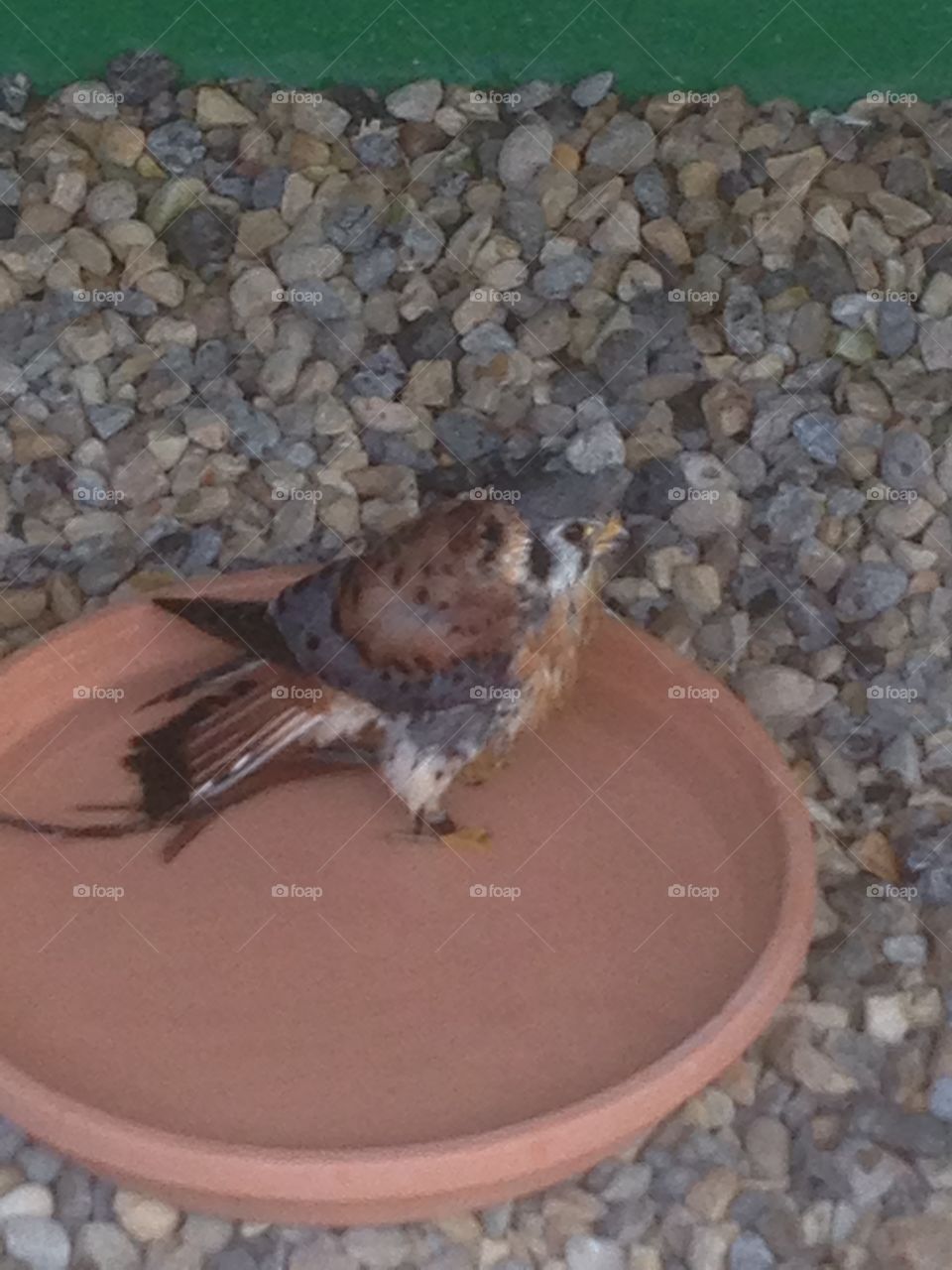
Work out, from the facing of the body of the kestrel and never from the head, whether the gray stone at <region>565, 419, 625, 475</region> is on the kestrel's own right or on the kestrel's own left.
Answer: on the kestrel's own left

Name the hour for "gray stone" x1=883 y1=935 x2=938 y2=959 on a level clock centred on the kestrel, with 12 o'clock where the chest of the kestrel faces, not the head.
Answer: The gray stone is roughly at 1 o'clock from the kestrel.

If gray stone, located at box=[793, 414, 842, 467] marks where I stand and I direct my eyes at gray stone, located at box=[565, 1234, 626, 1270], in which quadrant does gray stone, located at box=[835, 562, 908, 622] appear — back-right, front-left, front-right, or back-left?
front-left

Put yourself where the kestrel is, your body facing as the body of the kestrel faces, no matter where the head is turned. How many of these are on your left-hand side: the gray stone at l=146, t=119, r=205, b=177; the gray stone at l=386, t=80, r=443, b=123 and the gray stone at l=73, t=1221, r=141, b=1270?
2

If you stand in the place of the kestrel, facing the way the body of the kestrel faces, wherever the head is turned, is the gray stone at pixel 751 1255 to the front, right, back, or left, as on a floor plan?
right

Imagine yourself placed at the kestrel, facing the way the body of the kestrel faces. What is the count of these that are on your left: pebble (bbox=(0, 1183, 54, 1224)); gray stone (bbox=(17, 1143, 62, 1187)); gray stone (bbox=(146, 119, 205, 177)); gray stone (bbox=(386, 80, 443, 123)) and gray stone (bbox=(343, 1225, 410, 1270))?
2

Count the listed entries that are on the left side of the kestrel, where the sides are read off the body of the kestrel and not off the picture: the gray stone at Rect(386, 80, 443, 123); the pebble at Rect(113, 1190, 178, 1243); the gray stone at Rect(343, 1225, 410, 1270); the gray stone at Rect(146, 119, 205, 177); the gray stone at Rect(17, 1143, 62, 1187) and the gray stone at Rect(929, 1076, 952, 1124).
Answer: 2

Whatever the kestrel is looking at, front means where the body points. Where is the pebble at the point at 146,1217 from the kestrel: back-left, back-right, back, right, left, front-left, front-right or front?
back-right

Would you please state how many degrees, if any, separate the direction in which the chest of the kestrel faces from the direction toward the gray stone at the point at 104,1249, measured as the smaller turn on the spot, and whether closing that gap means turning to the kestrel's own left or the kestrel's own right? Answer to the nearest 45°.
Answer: approximately 135° to the kestrel's own right

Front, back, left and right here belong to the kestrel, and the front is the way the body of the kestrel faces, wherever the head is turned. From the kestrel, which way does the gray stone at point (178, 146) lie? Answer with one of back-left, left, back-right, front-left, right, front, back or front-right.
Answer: left

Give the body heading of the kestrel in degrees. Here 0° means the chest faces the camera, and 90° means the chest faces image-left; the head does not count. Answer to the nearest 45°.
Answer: approximately 270°

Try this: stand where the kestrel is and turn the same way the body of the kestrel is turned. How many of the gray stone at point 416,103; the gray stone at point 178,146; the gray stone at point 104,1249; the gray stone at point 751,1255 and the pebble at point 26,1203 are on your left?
2

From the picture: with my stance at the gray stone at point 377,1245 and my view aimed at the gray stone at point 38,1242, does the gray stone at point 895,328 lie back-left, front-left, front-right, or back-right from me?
back-right

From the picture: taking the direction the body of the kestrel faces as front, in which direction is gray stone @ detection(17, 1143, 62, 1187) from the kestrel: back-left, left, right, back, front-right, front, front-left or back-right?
back-right

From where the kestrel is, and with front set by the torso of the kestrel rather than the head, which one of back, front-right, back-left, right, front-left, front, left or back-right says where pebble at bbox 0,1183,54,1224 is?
back-right
